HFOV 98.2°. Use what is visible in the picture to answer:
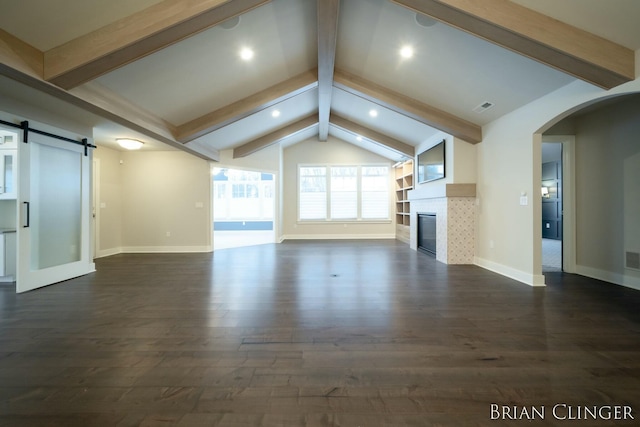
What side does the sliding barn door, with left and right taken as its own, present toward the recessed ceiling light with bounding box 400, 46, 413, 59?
front

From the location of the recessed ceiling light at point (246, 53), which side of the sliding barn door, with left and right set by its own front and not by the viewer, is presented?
front

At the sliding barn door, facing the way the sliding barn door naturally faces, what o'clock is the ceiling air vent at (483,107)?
The ceiling air vent is roughly at 12 o'clock from the sliding barn door.

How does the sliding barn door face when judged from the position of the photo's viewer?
facing the viewer and to the right of the viewer

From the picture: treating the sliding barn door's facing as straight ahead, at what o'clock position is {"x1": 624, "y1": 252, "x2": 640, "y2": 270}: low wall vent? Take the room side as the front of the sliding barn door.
The low wall vent is roughly at 12 o'clock from the sliding barn door.
